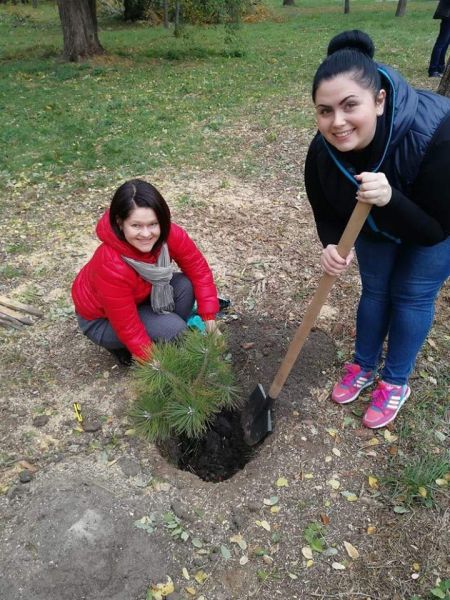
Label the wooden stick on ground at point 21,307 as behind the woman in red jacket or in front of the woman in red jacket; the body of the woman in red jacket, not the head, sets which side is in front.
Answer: behind

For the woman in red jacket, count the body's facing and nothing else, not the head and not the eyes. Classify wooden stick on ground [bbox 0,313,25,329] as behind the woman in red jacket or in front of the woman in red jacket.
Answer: behind

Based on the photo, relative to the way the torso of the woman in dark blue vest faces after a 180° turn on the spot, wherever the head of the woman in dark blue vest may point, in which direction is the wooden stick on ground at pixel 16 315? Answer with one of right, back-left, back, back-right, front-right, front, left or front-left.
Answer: back-left

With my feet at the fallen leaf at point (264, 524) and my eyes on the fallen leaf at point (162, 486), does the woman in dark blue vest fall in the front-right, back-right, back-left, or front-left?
back-right

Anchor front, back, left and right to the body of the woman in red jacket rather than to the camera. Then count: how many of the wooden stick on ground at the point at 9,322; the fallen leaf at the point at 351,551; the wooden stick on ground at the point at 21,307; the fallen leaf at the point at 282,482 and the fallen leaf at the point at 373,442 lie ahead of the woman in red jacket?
3

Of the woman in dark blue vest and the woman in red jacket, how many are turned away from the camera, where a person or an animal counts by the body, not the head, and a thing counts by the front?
0

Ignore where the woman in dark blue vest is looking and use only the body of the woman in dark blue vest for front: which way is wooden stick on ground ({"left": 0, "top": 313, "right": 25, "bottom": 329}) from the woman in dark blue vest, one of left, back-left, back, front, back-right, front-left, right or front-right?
front-right

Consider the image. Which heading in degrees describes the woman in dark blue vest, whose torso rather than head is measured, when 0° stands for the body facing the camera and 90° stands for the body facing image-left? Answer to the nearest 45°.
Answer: approximately 45°

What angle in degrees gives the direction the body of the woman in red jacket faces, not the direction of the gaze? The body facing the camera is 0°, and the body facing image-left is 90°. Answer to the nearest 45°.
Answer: approximately 315°
